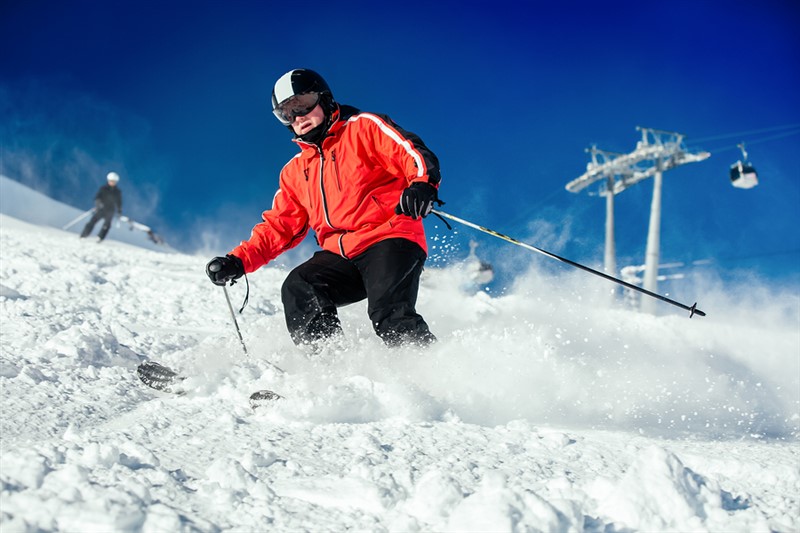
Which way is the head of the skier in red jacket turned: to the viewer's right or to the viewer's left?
to the viewer's left

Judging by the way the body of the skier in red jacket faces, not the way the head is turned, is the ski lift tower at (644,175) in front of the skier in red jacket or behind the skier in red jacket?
behind

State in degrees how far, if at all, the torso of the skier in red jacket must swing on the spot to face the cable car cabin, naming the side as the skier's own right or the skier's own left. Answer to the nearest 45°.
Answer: approximately 180°

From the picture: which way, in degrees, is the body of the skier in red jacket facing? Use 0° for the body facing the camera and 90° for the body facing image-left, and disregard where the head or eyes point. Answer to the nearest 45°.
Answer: approximately 45°
